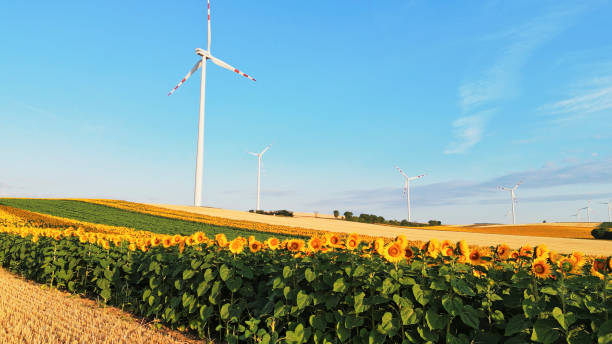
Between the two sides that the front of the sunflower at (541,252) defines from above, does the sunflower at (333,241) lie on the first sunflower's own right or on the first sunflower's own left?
on the first sunflower's own right

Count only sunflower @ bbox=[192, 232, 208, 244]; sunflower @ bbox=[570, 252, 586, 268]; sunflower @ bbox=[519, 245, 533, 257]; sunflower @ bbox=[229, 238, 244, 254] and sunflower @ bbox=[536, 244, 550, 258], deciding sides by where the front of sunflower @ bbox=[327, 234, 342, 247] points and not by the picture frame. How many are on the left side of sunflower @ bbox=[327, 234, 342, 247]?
3

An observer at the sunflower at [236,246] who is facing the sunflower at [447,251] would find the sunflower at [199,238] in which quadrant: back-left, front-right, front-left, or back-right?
back-left

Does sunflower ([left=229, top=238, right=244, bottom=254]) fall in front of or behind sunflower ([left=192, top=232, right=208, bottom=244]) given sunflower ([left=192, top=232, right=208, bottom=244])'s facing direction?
in front

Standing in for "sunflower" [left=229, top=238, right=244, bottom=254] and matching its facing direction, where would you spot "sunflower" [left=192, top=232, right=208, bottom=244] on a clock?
"sunflower" [left=192, top=232, right=208, bottom=244] is roughly at 5 o'clock from "sunflower" [left=229, top=238, right=244, bottom=254].

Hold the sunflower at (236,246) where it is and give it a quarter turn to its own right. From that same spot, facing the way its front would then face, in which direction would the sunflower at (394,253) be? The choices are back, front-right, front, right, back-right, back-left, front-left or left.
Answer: back-left

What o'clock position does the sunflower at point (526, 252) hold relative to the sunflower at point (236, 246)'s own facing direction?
the sunflower at point (526, 252) is roughly at 10 o'clock from the sunflower at point (236, 246).

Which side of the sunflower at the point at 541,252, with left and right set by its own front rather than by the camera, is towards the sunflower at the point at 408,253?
right
